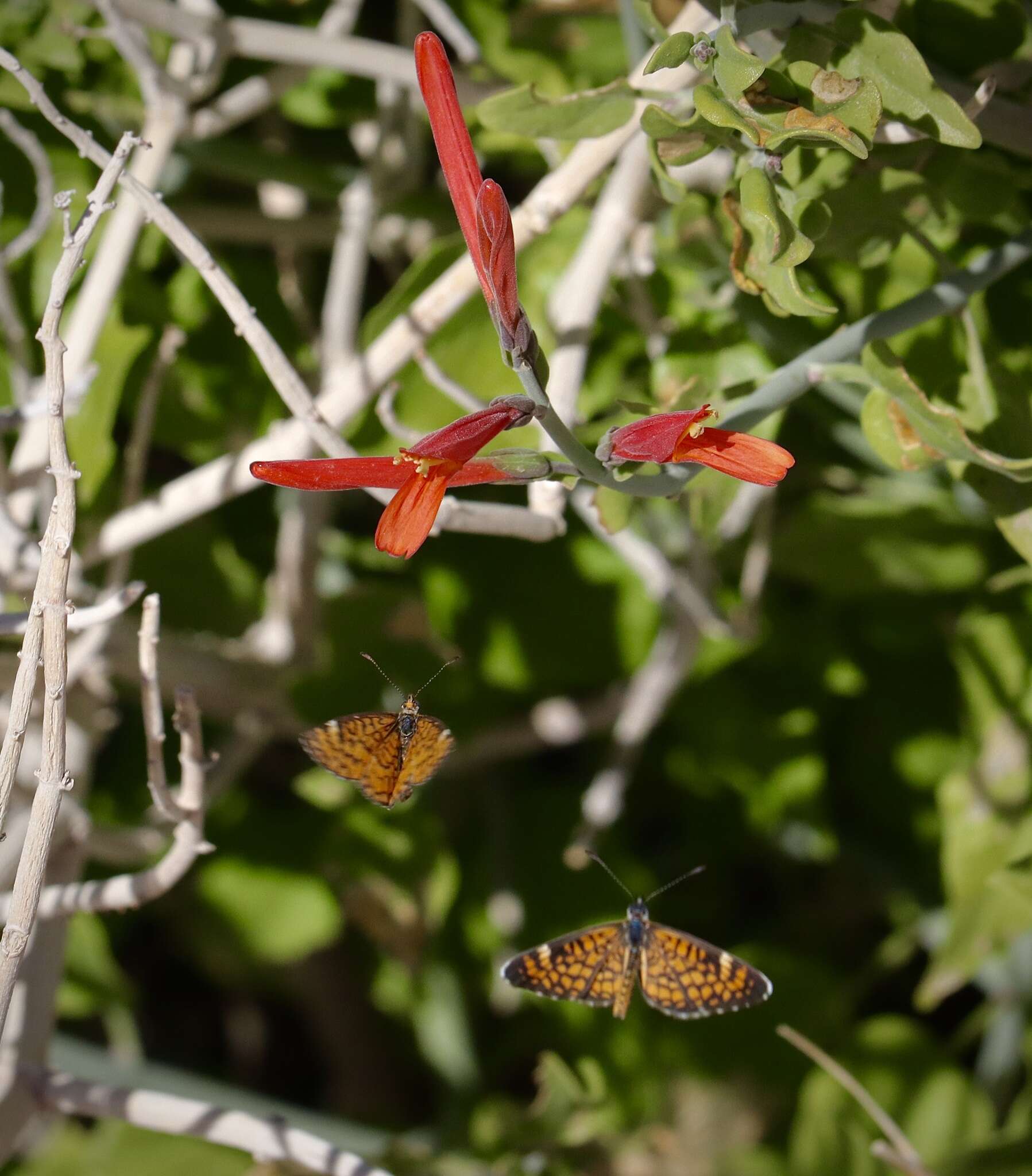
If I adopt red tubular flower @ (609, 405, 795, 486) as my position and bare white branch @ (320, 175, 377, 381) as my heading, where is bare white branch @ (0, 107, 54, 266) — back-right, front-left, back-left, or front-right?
front-left

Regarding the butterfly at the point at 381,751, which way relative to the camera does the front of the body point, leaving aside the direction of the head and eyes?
away from the camera
